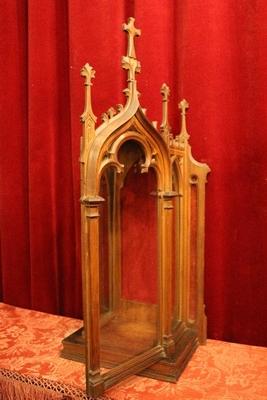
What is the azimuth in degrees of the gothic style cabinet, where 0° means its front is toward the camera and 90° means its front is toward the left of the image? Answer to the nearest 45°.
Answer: approximately 45°
